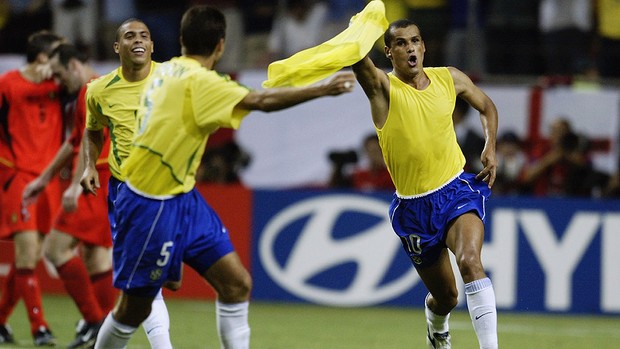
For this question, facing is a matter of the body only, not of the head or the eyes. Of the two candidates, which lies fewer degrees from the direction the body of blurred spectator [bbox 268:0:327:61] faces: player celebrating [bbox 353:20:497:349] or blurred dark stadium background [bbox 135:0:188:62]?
the player celebrating

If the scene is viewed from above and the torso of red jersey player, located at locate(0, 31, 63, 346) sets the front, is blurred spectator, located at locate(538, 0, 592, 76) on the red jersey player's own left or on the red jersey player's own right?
on the red jersey player's own left

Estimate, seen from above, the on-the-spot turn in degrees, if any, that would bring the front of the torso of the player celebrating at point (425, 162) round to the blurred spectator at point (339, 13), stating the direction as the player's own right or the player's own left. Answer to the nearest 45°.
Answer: approximately 180°

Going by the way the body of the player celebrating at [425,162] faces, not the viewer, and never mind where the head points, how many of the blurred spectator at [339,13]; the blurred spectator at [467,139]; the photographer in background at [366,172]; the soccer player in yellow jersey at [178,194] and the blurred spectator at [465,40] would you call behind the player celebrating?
4

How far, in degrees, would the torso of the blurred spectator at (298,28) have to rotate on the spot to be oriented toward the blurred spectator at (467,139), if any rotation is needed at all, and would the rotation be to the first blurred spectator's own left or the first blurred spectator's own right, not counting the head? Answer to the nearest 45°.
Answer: approximately 45° to the first blurred spectator's own left

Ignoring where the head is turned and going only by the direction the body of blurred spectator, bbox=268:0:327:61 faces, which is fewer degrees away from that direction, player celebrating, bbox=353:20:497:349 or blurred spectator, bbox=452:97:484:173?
the player celebrating

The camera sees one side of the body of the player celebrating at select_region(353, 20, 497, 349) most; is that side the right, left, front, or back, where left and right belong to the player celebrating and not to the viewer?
front

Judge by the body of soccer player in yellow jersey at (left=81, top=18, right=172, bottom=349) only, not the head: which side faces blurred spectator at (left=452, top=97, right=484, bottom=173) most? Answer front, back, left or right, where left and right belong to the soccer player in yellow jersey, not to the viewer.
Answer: left

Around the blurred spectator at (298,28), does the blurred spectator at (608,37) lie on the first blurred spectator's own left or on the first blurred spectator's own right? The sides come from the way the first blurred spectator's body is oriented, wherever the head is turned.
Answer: on the first blurred spectator's own left

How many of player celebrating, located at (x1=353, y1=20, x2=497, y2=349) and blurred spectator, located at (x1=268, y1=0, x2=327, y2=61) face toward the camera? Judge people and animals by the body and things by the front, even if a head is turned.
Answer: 2

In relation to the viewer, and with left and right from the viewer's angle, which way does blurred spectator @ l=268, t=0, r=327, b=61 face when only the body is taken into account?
facing the viewer
